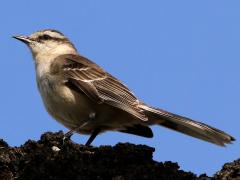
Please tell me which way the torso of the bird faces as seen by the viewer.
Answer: to the viewer's left
